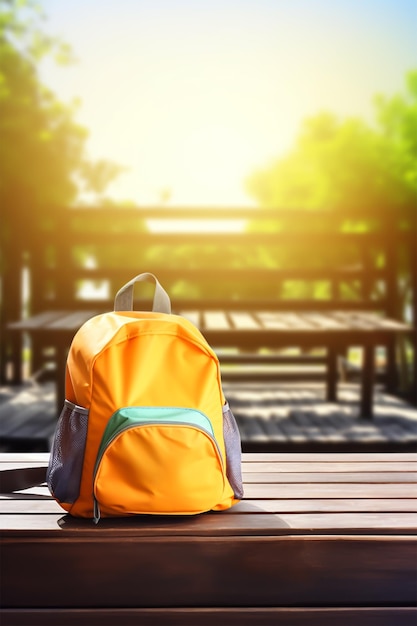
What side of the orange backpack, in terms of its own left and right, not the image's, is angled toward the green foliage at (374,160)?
back

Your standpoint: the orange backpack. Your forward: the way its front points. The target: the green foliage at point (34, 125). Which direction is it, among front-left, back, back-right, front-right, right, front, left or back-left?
back

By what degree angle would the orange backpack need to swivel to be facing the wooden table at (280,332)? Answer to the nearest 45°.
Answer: approximately 180°

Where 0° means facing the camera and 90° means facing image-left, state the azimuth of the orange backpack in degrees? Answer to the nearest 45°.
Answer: approximately 0°

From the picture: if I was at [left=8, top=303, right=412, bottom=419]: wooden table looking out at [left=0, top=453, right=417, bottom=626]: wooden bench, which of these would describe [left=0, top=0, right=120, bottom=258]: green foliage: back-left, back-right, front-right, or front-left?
back-right
